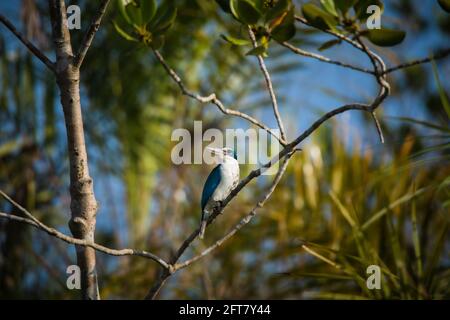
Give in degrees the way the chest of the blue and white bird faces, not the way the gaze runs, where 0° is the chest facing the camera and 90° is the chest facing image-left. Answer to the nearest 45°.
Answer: approximately 315°

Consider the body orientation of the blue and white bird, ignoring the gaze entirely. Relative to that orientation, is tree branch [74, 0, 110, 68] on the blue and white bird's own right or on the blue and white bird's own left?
on the blue and white bird's own right

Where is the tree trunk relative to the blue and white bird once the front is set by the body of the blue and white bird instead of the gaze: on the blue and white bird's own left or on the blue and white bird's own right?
on the blue and white bird's own right
